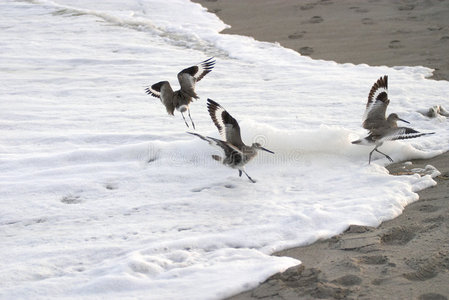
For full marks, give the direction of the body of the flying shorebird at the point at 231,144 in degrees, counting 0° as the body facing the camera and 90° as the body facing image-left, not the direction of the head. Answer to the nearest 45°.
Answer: approximately 270°

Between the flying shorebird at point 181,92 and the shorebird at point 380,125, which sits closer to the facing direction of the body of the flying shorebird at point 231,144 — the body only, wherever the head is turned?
the shorebird

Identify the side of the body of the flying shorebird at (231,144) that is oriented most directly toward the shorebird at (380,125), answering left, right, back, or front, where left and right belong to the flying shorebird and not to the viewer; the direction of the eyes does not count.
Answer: front

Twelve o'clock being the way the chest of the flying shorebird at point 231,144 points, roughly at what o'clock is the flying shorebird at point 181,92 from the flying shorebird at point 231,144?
the flying shorebird at point 181,92 is roughly at 8 o'clock from the flying shorebird at point 231,144.

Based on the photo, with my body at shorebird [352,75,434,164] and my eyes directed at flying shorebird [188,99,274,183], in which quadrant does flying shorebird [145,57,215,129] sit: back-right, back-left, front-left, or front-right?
front-right
